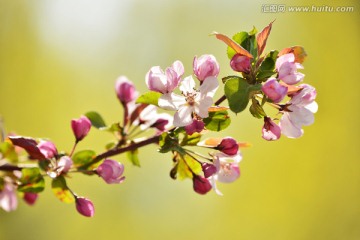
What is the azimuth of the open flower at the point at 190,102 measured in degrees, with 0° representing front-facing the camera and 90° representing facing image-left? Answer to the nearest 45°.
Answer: approximately 0°
